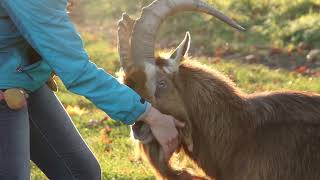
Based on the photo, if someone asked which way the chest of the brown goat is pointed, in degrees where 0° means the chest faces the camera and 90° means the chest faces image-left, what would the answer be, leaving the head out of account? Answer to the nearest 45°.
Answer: approximately 90°

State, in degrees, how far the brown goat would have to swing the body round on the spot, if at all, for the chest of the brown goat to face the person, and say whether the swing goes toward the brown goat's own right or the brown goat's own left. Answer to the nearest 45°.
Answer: approximately 45° to the brown goat's own left

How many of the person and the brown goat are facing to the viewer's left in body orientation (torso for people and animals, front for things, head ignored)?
1

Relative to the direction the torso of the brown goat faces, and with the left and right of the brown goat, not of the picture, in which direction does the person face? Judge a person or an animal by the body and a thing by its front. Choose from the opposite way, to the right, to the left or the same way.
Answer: the opposite way

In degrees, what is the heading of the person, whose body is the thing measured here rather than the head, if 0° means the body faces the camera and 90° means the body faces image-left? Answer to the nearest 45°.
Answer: approximately 270°
